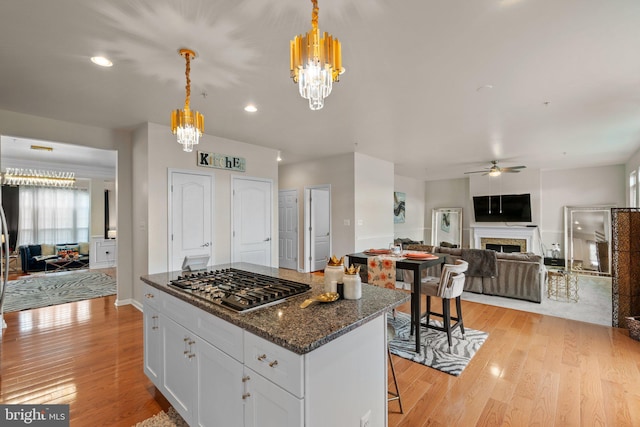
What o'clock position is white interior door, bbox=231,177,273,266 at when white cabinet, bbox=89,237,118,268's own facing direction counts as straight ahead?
The white interior door is roughly at 11 o'clock from the white cabinet.

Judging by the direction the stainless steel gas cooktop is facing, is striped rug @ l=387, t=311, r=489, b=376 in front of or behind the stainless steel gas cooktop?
behind

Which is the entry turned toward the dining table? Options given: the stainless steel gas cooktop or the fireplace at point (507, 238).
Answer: the fireplace

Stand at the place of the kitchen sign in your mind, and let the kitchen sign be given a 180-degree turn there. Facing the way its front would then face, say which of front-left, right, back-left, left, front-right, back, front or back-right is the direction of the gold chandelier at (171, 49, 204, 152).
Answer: back-left

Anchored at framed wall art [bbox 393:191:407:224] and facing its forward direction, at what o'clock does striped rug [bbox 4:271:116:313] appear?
The striped rug is roughly at 3 o'clock from the framed wall art.

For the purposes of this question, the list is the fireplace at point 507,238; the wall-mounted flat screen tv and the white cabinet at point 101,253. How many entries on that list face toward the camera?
3

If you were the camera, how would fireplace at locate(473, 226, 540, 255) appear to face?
facing the viewer

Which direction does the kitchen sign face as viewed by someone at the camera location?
facing the viewer and to the right of the viewer

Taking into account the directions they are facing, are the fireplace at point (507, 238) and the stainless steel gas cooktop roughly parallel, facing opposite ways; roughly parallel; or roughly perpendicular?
roughly parallel

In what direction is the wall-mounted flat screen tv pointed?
toward the camera

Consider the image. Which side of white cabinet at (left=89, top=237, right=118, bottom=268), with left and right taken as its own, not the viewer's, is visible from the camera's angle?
front

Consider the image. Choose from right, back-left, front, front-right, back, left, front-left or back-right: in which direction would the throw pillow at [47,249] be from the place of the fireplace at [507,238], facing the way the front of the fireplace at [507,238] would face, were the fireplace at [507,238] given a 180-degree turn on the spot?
back-left

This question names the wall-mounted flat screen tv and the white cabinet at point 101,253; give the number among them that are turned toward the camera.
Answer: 2

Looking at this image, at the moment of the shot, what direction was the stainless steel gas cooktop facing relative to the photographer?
facing the viewer and to the left of the viewer
